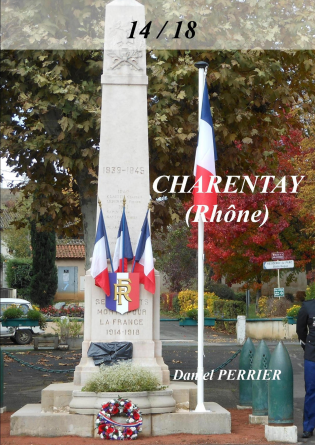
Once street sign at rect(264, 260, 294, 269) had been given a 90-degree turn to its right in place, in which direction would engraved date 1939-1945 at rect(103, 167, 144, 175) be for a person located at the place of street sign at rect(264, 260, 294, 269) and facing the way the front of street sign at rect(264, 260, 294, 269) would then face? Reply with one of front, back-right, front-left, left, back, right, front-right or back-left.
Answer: left

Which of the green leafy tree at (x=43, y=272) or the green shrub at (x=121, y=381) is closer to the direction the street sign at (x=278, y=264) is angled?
the green shrub

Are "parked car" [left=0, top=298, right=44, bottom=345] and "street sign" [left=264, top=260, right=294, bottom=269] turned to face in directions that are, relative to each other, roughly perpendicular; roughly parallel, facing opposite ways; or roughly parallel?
roughly perpendicular

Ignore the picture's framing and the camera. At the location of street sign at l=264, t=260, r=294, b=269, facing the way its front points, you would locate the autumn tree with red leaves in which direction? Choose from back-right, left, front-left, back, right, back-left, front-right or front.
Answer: back

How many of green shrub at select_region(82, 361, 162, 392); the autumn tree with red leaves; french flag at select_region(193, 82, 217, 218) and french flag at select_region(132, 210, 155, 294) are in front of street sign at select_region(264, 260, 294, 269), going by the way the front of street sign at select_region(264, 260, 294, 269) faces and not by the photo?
3

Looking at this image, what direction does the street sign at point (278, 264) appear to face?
toward the camera

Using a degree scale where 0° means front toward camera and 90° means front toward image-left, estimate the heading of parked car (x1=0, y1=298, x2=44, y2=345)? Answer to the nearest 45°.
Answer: approximately 90°

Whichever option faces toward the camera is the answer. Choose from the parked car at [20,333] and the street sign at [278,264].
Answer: the street sign

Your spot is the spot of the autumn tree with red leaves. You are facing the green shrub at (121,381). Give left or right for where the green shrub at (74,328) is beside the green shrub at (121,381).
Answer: right

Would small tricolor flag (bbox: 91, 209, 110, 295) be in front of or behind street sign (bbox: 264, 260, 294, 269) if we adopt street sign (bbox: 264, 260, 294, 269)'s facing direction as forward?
in front
